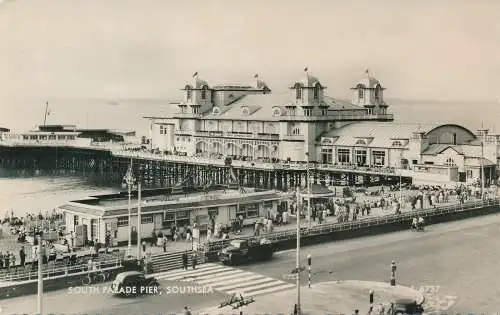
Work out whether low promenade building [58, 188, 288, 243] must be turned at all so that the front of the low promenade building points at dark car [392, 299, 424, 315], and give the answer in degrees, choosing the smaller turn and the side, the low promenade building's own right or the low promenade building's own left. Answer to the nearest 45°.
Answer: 0° — it already faces it

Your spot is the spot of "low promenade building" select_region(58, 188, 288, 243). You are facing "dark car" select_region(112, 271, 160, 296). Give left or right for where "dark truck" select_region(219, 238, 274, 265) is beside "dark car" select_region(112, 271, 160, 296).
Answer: left

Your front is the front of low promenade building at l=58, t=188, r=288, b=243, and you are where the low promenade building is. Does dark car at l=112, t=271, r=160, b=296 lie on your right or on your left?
on your right

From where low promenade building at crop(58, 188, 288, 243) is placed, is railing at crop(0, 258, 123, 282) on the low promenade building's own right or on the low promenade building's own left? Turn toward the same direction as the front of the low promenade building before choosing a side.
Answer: on the low promenade building's own right
